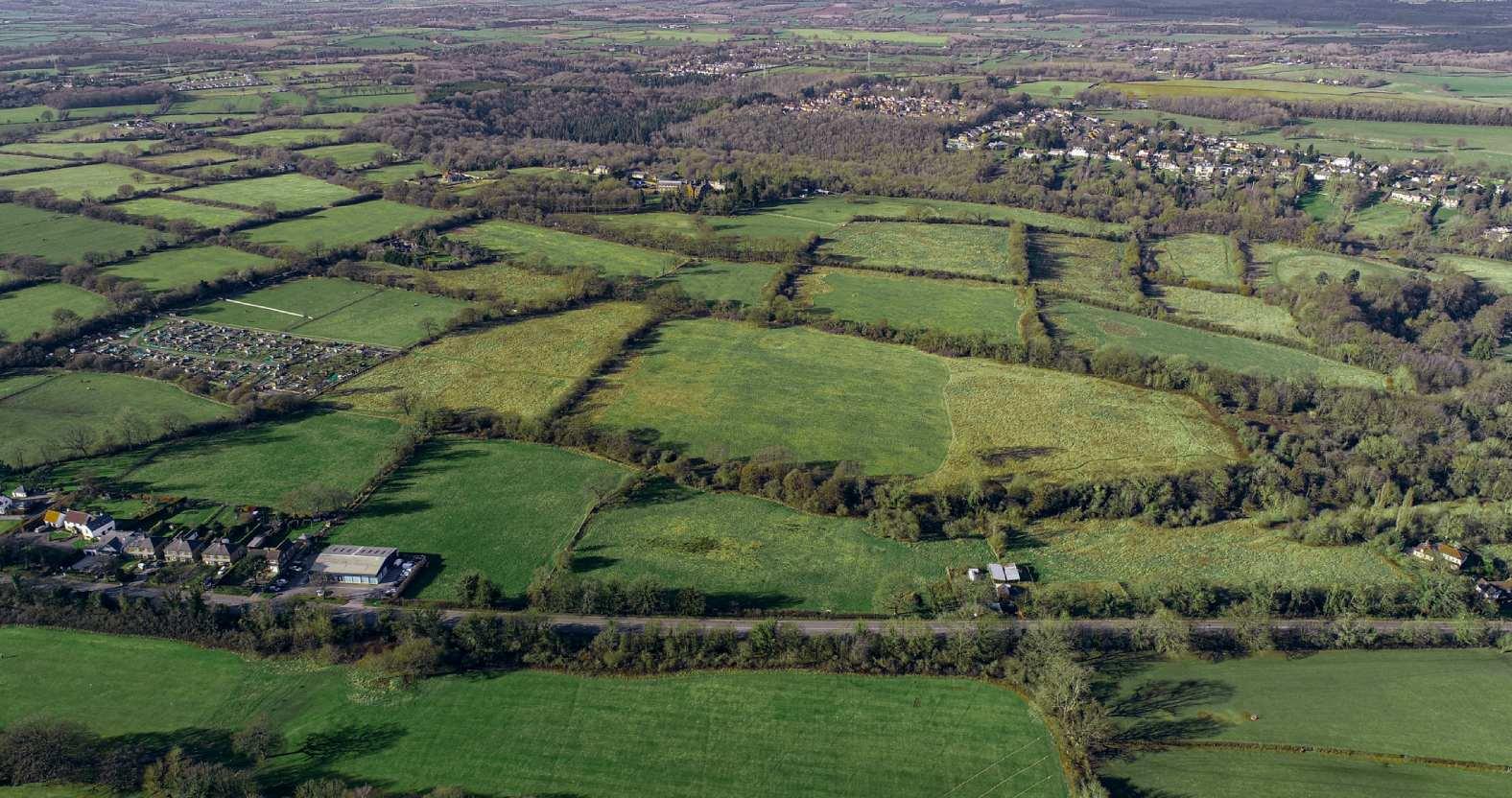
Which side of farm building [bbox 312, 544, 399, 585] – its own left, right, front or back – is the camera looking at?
front
